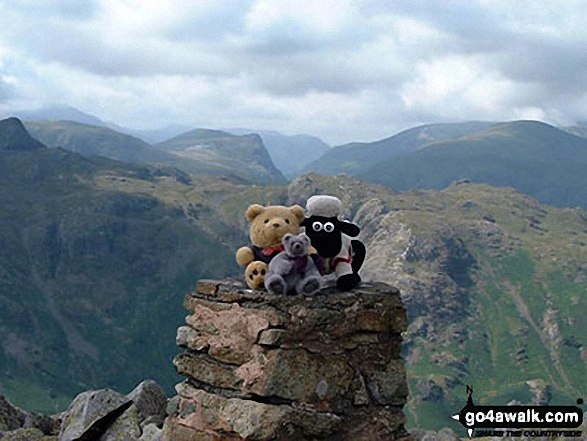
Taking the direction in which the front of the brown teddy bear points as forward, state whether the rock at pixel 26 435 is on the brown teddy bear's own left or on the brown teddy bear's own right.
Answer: on the brown teddy bear's own right

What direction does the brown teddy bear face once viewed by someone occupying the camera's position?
facing the viewer

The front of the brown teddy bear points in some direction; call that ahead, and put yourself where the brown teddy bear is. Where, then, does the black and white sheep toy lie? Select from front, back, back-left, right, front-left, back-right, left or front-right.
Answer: left

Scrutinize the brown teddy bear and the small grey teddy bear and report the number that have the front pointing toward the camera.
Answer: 2
